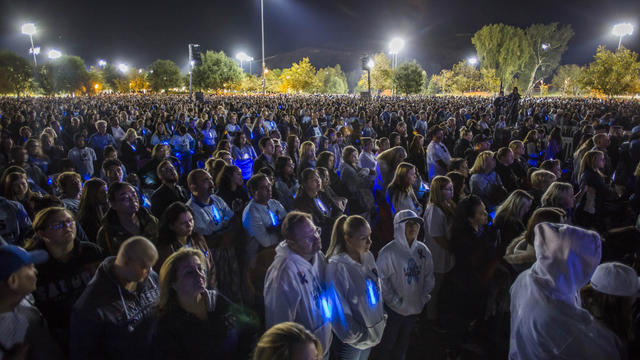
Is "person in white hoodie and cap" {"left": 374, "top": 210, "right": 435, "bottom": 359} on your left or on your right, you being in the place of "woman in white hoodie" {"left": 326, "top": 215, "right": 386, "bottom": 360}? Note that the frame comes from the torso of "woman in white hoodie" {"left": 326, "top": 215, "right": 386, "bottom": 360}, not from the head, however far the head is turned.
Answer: on your left

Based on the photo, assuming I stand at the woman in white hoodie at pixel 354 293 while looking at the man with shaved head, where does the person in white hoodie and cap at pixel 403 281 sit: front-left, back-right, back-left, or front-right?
back-right

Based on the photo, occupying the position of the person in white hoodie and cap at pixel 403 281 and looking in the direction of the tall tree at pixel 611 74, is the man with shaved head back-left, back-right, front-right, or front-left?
back-left

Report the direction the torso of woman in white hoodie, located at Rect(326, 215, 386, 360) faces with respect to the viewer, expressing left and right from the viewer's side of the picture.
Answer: facing the viewer and to the right of the viewer

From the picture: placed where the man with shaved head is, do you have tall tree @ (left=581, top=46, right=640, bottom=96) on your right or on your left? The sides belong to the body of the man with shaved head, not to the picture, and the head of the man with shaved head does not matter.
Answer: on your left

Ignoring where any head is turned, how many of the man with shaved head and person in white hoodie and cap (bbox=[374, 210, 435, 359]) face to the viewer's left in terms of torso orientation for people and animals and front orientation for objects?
0

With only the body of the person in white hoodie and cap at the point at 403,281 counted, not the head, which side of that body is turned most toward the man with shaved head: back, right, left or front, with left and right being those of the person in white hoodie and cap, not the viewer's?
right

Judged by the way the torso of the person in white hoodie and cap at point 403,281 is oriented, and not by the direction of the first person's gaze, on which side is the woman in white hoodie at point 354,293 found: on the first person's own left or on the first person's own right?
on the first person's own right

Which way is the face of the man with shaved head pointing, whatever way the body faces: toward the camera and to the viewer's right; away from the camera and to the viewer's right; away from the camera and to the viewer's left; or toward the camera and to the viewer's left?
toward the camera and to the viewer's right

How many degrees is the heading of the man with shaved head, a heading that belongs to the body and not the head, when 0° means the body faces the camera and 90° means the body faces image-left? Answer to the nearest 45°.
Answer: approximately 315°

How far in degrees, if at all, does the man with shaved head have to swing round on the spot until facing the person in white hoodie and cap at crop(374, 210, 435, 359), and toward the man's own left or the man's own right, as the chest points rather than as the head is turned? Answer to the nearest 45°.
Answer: approximately 45° to the man's own left

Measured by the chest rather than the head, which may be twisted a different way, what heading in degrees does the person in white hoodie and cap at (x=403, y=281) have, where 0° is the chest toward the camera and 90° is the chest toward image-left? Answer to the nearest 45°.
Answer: approximately 315°

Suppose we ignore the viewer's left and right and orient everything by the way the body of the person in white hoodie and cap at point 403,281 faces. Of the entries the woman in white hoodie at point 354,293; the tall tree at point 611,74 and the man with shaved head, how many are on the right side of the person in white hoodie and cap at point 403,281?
2
